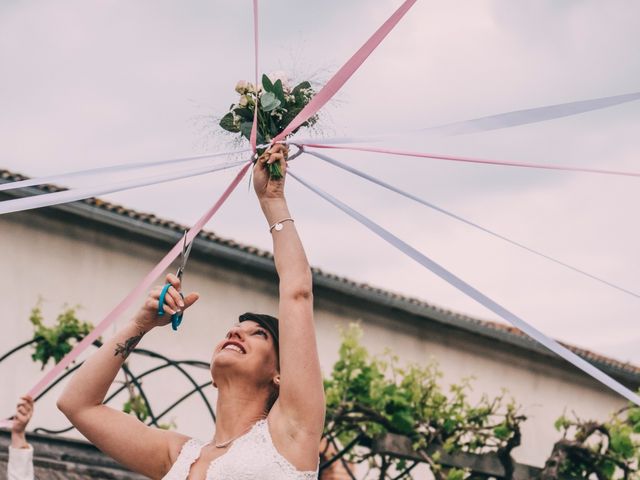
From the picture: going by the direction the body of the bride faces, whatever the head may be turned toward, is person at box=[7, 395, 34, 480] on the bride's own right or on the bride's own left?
on the bride's own right

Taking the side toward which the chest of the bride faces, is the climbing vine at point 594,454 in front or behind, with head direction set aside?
behind

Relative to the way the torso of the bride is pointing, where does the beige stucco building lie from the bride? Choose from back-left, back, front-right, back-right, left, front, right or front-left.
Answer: back-right

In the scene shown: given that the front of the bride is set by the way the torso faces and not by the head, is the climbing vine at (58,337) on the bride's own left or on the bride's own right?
on the bride's own right

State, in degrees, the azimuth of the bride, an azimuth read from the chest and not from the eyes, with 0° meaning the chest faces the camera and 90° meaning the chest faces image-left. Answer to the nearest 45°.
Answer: approximately 45°

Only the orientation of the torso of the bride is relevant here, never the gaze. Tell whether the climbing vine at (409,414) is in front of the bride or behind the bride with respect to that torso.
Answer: behind
